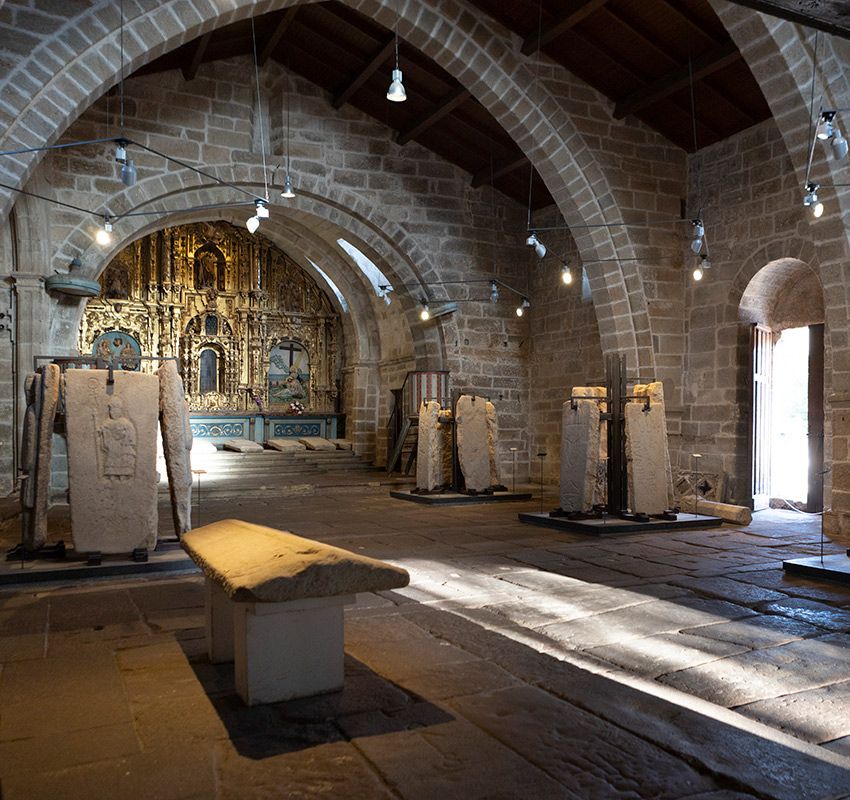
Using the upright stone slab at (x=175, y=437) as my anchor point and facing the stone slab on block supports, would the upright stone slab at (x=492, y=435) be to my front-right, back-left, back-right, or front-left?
back-left

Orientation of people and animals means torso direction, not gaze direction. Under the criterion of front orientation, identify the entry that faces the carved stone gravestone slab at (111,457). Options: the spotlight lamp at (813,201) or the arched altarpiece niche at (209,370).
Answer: the arched altarpiece niche

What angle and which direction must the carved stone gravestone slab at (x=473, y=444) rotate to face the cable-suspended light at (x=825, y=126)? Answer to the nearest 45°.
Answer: approximately 45° to its left

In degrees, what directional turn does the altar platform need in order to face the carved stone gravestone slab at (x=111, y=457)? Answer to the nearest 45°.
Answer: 0° — it already faces it

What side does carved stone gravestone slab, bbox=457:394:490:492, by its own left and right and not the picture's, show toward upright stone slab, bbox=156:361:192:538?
front

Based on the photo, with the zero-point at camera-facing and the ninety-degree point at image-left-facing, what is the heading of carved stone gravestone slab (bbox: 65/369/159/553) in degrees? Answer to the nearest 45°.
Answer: approximately 0°

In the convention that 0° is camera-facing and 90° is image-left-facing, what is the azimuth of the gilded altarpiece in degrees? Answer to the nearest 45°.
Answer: approximately 0°
